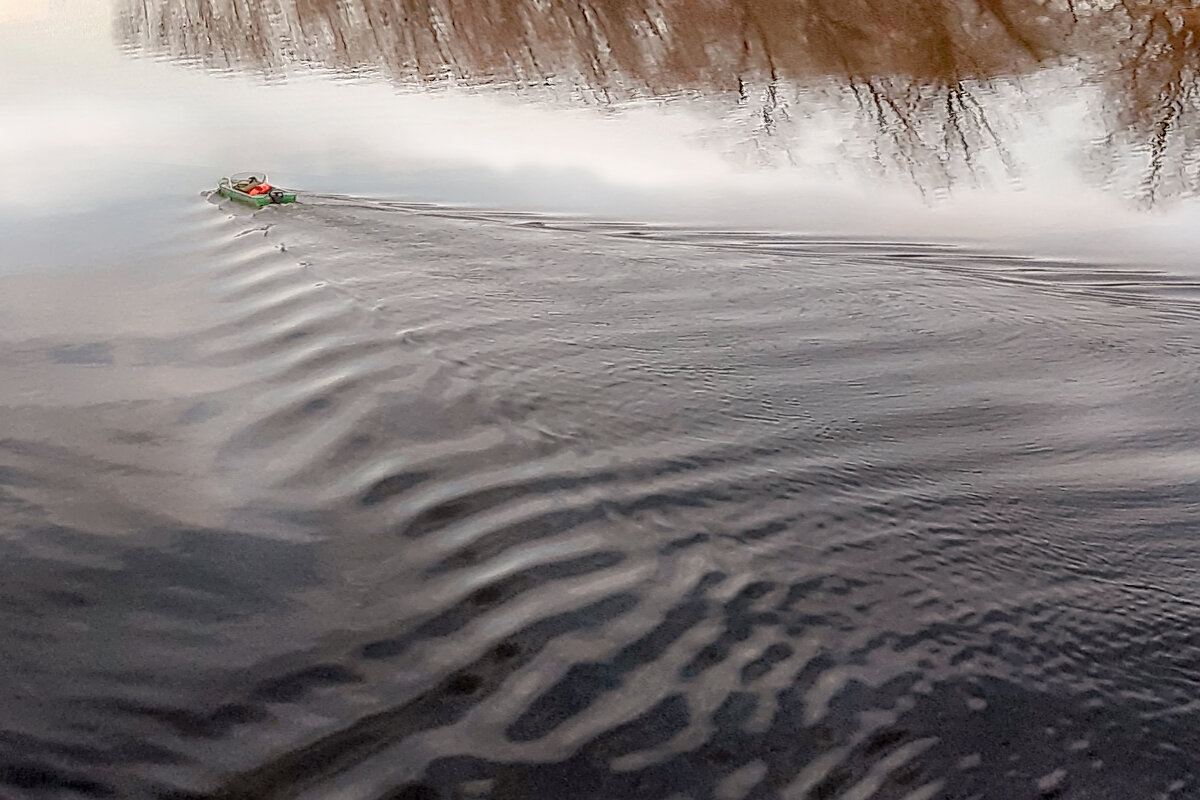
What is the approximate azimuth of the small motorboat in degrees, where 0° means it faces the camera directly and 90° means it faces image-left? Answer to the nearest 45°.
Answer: approximately 135°
